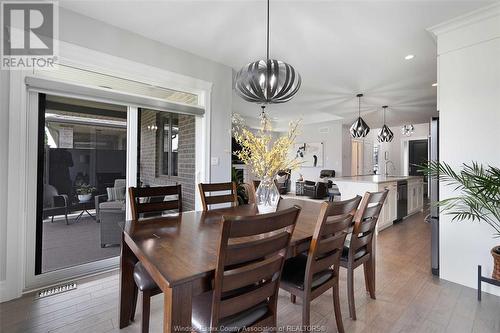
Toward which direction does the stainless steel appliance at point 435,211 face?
to the viewer's left

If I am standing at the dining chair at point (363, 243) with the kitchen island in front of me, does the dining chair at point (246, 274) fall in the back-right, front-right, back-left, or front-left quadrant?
back-left

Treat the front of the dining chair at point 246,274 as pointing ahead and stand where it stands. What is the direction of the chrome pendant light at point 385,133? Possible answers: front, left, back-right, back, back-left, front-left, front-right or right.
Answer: right

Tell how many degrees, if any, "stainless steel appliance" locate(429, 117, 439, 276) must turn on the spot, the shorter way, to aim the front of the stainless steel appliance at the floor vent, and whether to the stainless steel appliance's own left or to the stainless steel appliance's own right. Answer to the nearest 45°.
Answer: approximately 45° to the stainless steel appliance's own left

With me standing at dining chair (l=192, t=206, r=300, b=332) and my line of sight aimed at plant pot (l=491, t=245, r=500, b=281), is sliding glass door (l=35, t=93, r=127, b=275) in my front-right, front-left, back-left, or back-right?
back-left

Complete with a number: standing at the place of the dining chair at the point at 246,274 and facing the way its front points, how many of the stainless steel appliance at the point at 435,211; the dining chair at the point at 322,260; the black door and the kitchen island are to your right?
4

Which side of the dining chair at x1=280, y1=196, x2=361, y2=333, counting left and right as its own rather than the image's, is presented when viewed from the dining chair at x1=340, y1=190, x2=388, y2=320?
right

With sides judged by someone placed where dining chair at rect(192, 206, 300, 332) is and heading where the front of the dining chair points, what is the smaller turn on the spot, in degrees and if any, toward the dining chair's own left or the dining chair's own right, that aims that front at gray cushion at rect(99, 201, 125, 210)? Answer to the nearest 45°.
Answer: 0° — it already faces it

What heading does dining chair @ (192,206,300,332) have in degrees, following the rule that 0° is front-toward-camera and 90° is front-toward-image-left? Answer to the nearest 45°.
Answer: approximately 135°

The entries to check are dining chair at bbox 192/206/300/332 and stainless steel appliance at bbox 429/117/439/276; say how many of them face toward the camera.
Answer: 0

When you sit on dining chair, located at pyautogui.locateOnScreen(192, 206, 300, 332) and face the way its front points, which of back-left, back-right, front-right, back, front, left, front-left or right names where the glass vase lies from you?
front-right

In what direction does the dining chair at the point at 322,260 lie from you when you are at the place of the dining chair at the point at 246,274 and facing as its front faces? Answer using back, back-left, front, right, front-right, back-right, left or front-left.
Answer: right

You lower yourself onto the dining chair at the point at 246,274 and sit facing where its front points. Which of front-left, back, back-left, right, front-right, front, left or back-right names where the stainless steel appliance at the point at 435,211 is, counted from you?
right

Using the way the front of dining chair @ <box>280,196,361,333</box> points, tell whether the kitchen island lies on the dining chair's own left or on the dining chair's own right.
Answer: on the dining chair's own right
